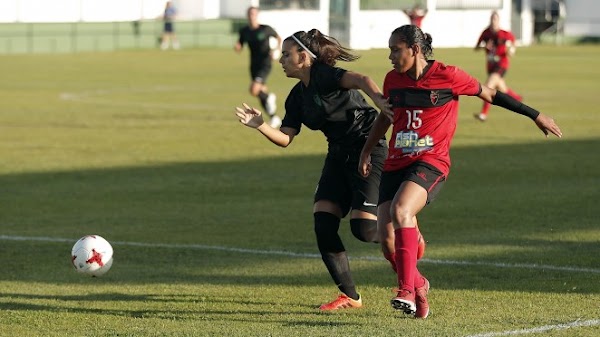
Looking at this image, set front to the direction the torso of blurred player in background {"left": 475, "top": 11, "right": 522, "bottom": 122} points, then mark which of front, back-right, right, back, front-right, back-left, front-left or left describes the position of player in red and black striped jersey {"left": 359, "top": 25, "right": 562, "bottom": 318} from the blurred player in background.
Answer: front-left

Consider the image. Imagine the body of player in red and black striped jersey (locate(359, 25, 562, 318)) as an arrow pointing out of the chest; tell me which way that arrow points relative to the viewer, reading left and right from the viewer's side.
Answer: facing the viewer and to the left of the viewer

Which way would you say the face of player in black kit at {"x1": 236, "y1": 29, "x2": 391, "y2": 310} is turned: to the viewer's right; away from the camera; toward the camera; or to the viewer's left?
to the viewer's left

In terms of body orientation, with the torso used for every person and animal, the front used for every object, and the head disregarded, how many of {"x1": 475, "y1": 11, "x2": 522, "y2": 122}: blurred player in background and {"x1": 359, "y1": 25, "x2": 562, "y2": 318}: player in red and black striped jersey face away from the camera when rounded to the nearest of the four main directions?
0

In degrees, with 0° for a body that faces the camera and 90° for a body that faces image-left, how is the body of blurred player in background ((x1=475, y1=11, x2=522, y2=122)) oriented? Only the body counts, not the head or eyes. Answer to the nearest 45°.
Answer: approximately 45°

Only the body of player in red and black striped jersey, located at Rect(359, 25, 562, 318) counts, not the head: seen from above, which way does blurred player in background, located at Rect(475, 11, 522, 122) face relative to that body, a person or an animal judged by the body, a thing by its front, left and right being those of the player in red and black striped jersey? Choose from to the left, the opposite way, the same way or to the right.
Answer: the same way

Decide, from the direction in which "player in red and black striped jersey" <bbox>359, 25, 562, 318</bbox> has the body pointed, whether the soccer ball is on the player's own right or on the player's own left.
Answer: on the player's own right

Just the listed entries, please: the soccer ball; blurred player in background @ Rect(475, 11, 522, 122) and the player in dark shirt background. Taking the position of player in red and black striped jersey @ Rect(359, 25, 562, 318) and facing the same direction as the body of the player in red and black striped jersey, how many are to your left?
0

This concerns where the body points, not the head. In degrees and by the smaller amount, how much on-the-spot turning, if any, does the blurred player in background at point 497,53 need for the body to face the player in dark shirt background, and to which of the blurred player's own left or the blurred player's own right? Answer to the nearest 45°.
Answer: approximately 45° to the blurred player's own right

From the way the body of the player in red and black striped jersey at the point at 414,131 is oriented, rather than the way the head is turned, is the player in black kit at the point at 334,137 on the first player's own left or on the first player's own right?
on the first player's own right
